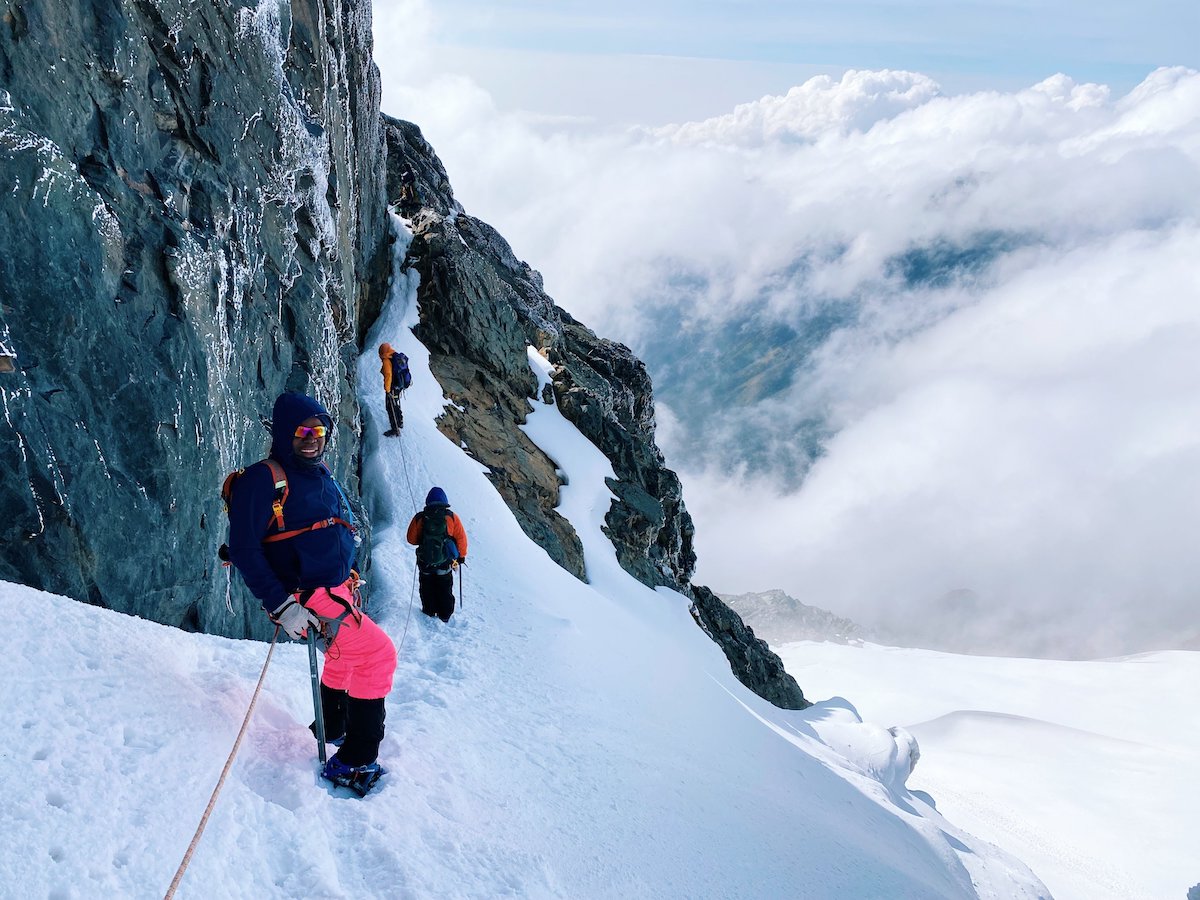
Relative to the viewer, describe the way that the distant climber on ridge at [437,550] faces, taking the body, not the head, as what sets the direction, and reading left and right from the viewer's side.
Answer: facing away from the viewer

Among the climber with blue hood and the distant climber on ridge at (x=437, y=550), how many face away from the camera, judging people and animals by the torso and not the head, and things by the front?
1

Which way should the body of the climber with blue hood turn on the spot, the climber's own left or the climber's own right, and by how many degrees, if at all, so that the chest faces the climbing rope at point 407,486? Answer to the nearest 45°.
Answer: approximately 135° to the climber's own left

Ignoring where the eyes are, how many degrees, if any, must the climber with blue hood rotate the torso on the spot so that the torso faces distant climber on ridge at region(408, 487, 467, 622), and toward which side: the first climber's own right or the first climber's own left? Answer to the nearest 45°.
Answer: approximately 135° to the first climber's own left

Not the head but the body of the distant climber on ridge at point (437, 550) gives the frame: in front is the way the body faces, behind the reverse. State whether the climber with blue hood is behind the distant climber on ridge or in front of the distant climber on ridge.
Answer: behind

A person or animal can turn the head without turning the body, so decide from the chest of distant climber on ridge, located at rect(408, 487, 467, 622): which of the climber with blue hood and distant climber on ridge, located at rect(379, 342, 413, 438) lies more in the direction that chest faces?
the distant climber on ridge

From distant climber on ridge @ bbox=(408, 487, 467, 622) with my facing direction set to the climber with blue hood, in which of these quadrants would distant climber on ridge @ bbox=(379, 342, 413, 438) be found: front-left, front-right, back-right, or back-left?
back-right

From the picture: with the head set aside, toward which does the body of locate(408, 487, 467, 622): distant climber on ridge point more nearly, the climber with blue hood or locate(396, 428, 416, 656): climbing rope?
the climbing rope

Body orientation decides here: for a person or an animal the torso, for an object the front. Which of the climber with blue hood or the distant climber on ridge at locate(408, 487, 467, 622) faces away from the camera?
the distant climber on ridge
